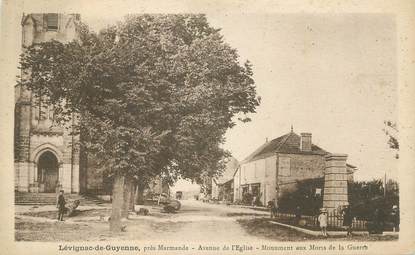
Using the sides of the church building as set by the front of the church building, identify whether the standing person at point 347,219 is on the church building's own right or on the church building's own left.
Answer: on the church building's own left

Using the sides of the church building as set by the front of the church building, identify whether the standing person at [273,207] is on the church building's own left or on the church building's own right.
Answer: on the church building's own left

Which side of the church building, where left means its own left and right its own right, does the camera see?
front

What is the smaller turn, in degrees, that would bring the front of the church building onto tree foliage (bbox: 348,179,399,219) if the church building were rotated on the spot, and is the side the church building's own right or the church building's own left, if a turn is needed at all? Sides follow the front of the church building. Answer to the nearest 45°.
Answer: approximately 90° to the church building's own left
